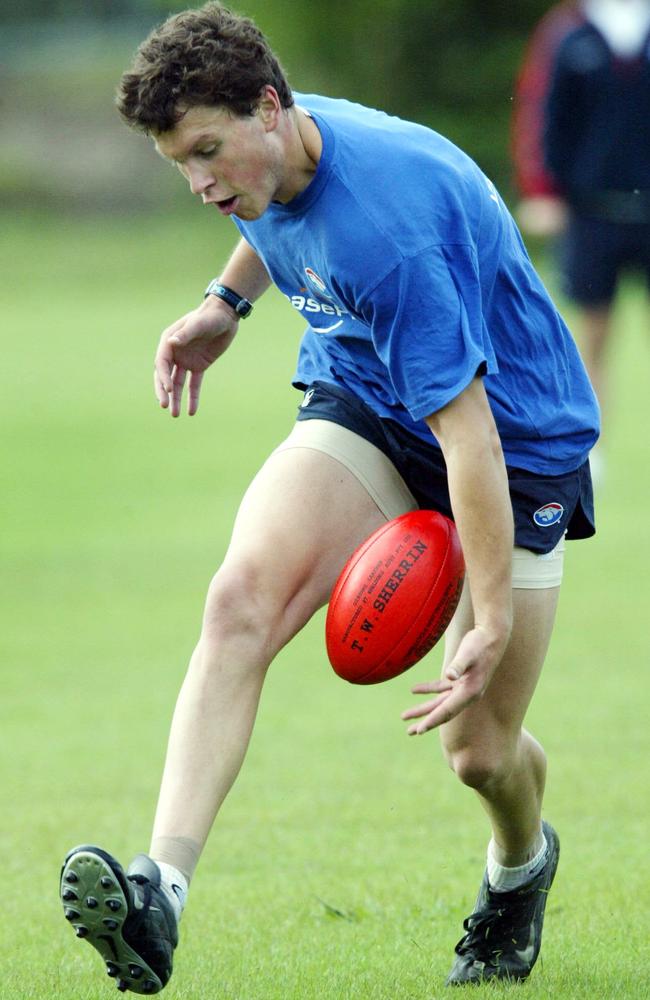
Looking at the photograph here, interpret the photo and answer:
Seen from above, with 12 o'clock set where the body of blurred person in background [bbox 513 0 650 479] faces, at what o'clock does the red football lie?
The red football is roughly at 12 o'clock from the blurred person in background.

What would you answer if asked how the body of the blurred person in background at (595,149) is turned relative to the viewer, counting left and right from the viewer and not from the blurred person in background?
facing the viewer

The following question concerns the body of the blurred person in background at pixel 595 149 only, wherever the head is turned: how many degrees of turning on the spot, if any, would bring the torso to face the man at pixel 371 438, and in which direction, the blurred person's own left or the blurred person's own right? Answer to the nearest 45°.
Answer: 0° — they already face them

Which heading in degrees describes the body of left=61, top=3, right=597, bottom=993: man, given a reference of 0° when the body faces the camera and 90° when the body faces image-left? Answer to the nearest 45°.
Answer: approximately 45°

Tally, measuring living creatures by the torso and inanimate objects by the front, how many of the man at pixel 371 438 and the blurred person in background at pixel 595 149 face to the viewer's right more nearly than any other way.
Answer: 0

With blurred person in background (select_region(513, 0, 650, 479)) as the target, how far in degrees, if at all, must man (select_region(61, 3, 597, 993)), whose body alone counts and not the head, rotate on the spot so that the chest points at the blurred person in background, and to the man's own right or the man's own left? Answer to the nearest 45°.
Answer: approximately 135° to the man's own right
